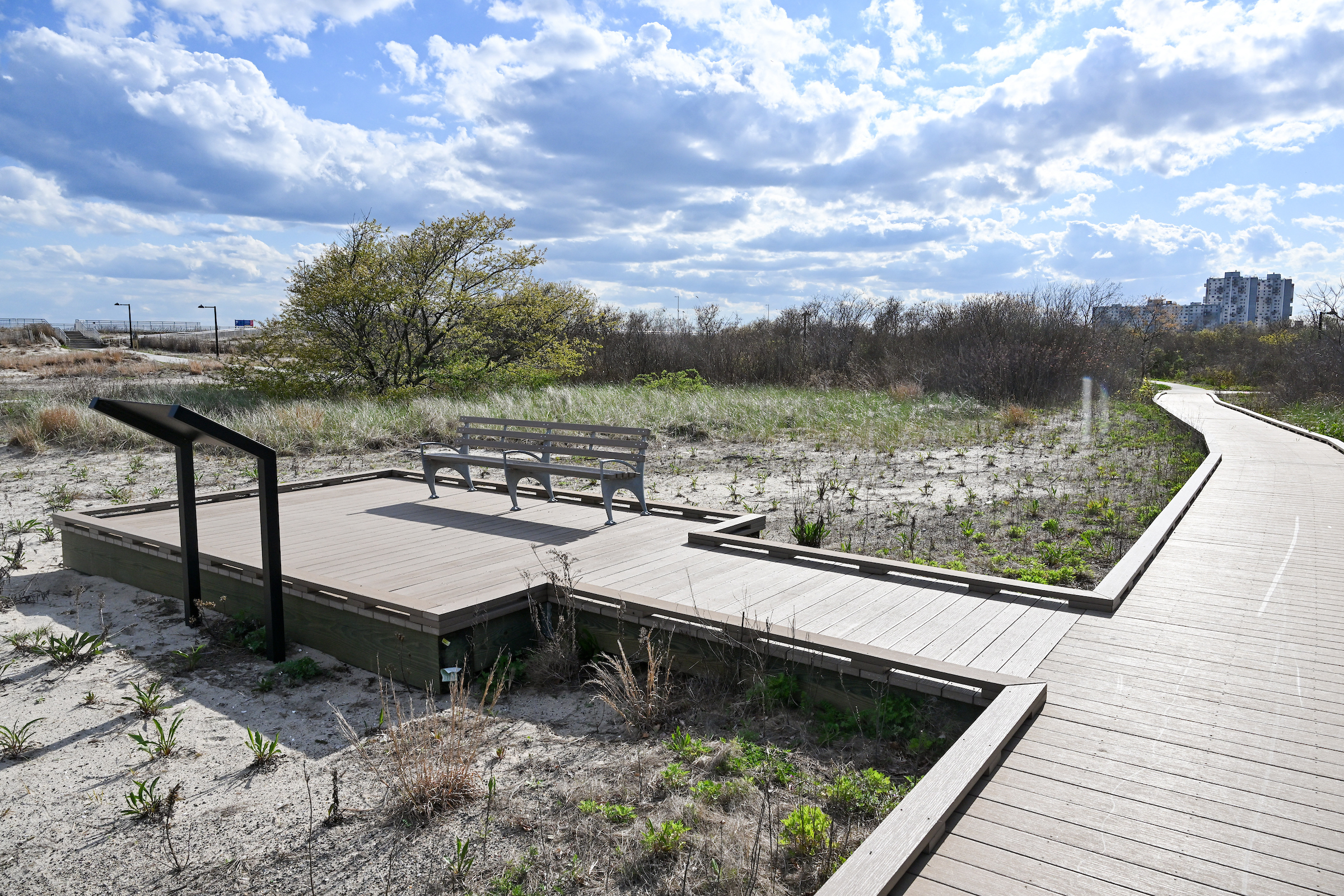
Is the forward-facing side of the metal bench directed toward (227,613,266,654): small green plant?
yes

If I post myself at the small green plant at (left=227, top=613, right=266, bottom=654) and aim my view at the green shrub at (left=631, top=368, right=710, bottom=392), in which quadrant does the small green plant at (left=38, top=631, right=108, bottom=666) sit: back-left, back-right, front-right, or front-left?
back-left

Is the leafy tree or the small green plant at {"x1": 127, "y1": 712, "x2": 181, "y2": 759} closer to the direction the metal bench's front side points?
the small green plant

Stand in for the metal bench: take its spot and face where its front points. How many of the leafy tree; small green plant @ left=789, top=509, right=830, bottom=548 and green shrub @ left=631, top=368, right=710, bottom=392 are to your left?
1

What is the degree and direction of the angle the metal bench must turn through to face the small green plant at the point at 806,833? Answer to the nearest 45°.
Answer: approximately 45° to its left

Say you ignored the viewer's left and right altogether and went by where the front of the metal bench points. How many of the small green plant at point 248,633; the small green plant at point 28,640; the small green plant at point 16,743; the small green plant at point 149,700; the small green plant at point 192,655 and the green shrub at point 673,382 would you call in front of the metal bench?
5

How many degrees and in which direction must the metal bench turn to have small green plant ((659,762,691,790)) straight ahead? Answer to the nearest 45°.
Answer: approximately 45° to its left

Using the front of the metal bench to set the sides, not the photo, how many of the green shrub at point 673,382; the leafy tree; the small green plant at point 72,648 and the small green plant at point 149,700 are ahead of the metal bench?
2

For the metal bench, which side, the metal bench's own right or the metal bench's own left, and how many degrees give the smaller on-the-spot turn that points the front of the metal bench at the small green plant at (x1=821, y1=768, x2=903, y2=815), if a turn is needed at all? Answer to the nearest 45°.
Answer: approximately 45° to the metal bench's own left

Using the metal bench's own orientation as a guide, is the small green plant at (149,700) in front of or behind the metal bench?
in front

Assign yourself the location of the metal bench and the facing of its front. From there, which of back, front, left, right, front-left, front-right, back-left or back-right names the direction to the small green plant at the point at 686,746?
front-left

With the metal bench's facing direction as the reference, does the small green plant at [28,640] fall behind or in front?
in front

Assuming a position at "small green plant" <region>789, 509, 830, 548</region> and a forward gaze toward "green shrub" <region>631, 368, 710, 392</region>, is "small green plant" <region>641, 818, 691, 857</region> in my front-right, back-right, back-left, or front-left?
back-left

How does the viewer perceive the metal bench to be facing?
facing the viewer and to the left of the viewer

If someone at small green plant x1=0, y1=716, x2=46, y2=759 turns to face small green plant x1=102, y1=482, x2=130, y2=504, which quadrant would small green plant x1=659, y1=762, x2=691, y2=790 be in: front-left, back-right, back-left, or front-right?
back-right

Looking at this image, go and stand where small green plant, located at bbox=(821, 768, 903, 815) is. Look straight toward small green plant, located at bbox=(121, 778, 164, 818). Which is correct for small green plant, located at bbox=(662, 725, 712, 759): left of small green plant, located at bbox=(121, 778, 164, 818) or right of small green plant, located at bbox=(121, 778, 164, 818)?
right

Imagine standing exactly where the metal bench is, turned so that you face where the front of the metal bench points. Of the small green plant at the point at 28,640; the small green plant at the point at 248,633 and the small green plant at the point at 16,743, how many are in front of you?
3
